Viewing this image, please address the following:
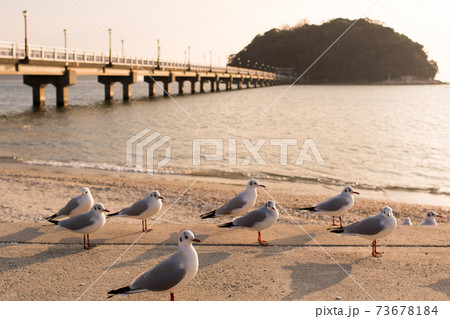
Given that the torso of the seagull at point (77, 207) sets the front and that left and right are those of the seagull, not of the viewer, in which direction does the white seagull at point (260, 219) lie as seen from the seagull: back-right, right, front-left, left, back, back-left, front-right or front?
front-right

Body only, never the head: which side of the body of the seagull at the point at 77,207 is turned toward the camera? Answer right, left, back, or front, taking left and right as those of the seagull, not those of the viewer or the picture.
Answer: right

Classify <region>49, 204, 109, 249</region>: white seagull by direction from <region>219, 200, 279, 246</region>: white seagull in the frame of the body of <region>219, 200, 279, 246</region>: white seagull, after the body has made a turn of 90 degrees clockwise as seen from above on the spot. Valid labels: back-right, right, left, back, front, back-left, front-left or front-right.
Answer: right

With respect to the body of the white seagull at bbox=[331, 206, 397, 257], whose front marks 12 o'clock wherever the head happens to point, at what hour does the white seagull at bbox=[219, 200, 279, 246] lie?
the white seagull at bbox=[219, 200, 279, 246] is roughly at 6 o'clock from the white seagull at bbox=[331, 206, 397, 257].

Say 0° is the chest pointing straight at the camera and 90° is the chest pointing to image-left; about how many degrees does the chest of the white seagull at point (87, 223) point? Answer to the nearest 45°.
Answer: approximately 270°

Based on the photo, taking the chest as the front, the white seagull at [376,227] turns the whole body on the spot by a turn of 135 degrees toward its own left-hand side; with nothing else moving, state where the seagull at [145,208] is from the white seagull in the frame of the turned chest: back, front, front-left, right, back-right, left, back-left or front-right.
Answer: front-left

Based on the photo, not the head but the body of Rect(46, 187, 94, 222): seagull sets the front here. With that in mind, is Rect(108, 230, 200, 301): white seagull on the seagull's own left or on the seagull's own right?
on the seagull's own right

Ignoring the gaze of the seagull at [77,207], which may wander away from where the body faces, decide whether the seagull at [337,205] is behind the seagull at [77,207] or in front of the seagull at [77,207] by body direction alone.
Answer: in front

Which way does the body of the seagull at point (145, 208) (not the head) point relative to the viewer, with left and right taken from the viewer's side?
facing to the right of the viewer

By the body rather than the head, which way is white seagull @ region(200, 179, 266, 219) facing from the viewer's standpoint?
to the viewer's right

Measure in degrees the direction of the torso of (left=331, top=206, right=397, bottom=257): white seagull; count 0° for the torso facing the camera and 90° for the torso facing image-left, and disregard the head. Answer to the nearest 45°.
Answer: approximately 270°

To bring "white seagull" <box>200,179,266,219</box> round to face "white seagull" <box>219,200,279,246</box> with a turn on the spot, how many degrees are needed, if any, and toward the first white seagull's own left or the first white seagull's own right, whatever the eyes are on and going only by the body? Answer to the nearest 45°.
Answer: approximately 90° to the first white seagull's own right

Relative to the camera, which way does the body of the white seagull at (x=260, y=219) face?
to the viewer's right

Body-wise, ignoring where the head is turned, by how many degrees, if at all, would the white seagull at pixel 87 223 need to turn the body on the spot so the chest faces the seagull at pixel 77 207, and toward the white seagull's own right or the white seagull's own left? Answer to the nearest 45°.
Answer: approximately 90° to the white seagull's own left
